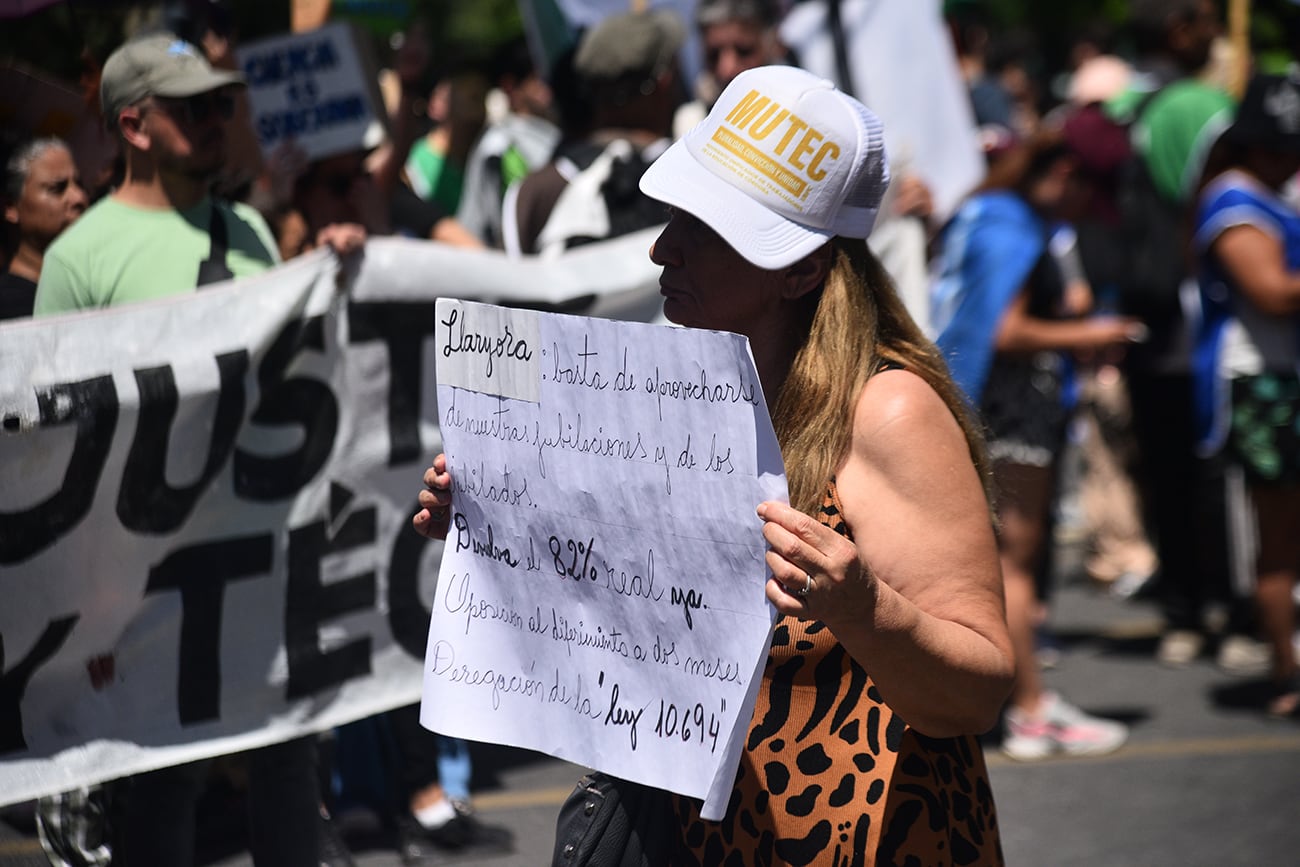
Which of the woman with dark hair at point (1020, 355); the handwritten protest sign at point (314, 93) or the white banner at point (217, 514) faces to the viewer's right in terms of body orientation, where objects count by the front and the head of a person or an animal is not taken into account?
the woman with dark hair

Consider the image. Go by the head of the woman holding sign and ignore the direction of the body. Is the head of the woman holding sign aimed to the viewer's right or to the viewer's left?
to the viewer's left

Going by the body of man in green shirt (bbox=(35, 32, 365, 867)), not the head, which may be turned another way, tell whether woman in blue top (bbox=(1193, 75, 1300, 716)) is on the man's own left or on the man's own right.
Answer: on the man's own left

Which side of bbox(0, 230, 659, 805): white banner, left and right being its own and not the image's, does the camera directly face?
front

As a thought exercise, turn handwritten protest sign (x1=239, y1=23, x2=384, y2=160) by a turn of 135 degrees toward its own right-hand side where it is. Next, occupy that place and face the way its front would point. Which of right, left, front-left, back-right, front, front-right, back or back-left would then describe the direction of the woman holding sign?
back-left

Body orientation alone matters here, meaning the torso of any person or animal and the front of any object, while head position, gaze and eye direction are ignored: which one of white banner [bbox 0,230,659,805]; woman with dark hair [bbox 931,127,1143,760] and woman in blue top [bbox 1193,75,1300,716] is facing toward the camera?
the white banner

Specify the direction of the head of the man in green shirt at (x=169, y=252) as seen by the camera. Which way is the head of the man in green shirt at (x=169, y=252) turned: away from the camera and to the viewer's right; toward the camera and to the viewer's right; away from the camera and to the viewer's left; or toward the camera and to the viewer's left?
toward the camera and to the viewer's right

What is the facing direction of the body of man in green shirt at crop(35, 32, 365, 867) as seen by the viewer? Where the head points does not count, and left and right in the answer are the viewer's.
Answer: facing the viewer and to the right of the viewer

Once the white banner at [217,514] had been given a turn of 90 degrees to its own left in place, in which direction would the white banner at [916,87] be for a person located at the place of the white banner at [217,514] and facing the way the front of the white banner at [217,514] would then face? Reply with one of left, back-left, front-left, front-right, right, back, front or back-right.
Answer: front-left
